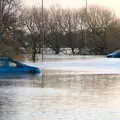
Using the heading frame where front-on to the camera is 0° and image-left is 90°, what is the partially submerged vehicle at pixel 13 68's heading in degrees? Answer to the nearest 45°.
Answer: approximately 270°
